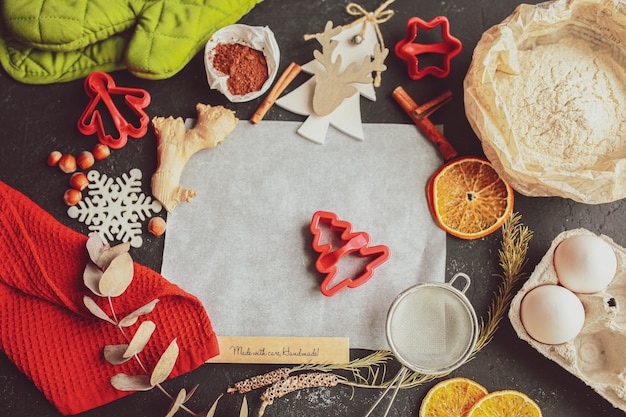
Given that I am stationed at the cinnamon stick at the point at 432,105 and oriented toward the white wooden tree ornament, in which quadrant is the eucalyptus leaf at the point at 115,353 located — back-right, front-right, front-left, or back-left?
front-left

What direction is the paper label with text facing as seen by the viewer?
toward the camera

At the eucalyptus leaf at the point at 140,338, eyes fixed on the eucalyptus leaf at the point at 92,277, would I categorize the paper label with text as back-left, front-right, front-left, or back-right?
back-right

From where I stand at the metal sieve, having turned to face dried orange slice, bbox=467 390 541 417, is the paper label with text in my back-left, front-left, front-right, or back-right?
back-right

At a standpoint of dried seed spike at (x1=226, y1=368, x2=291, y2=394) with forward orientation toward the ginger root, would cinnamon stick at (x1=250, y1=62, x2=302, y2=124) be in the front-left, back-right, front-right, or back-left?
front-right
